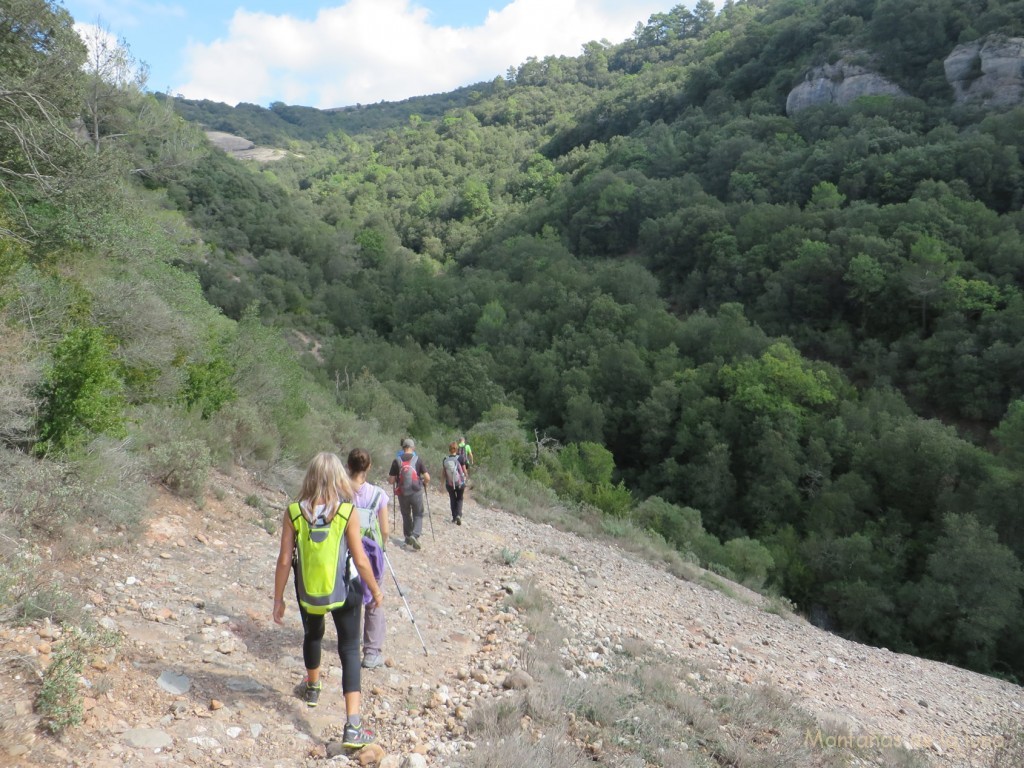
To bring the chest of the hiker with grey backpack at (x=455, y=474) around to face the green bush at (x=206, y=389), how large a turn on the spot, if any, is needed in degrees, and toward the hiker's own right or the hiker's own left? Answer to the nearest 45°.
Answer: approximately 90° to the hiker's own left

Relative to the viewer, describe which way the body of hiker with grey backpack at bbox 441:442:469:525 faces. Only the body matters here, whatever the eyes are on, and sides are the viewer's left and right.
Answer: facing away from the viewer

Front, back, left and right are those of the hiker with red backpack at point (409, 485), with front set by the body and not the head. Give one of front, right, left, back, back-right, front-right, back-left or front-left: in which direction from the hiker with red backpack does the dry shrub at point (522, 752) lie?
back

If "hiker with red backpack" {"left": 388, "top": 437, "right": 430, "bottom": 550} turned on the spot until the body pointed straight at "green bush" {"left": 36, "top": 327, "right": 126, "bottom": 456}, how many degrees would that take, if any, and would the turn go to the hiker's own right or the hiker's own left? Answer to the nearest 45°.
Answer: approximately 135° to the hiker's own left

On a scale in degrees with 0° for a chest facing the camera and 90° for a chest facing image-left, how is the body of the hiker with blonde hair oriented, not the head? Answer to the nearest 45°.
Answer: approximately 180°

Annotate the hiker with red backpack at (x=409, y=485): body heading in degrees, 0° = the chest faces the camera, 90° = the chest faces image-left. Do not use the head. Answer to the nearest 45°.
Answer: approximately 180°

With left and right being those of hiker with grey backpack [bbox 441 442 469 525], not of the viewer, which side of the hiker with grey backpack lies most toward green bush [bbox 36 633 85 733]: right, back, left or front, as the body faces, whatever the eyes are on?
back

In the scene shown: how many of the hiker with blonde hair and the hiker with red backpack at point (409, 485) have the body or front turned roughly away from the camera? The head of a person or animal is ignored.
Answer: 2
